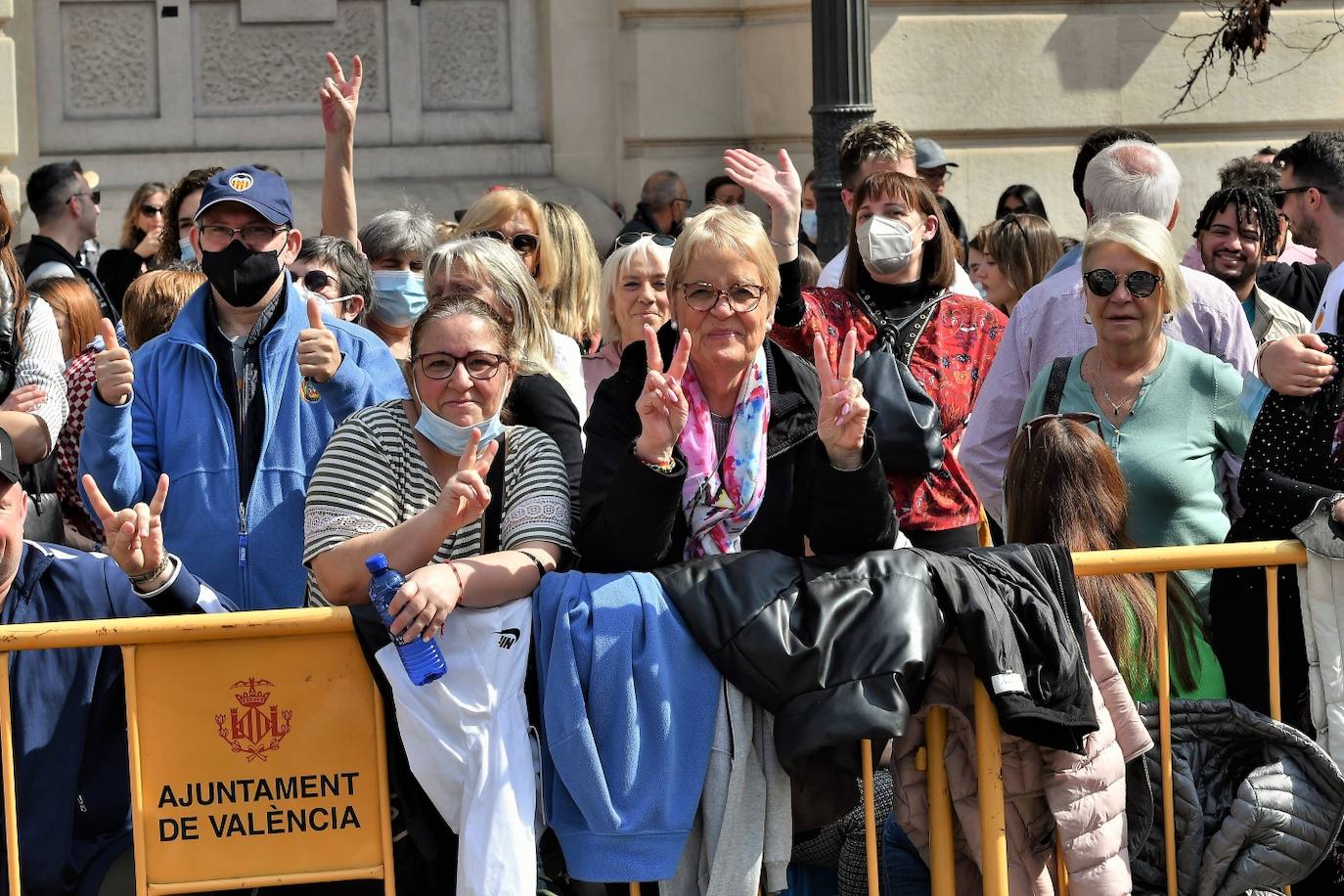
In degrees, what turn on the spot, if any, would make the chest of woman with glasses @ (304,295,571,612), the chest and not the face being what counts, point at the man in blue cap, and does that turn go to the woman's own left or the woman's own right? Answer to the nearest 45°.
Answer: approximately 135° to the woman's own right

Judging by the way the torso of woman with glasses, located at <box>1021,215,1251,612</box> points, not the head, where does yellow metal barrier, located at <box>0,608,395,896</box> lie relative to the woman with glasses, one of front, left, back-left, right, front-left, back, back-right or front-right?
front-right

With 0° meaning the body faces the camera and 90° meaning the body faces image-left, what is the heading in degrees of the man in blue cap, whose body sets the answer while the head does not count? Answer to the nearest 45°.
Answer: approximately 0°

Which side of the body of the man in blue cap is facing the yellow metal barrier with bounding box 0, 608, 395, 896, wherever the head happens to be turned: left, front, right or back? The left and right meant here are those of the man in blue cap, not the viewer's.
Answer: front

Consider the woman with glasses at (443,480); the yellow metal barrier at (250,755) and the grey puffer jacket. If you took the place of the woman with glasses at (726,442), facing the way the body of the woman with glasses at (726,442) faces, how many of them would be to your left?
1

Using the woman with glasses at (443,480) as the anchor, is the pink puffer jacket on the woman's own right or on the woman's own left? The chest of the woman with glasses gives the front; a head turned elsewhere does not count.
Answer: on the woman's own left

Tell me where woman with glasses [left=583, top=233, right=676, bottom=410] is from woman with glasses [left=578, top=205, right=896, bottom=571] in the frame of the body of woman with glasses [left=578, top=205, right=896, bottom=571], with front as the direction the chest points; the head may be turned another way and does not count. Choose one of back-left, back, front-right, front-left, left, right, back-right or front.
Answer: back
